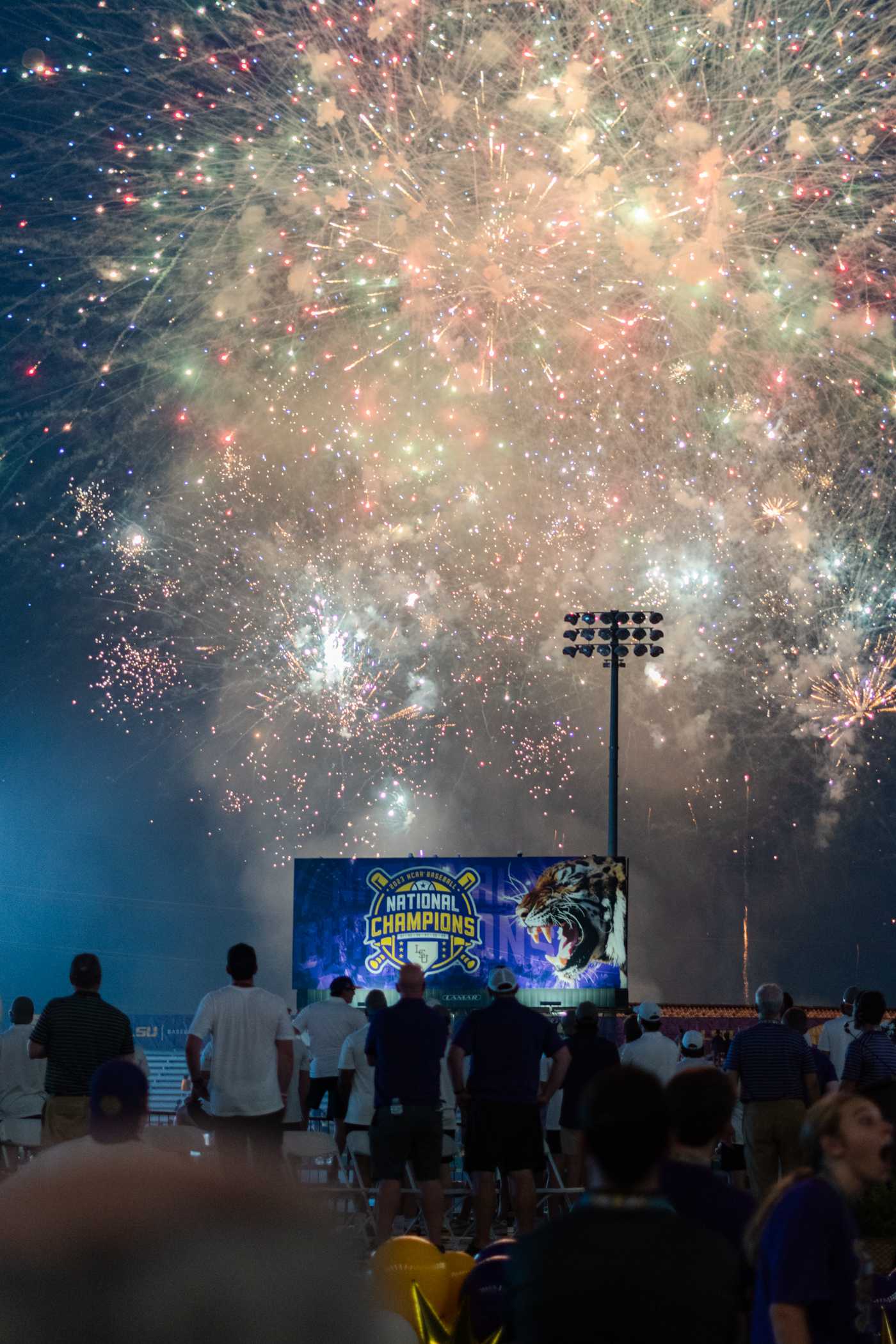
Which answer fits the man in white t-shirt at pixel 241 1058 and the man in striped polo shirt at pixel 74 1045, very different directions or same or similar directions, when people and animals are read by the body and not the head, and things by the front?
same or similar directions

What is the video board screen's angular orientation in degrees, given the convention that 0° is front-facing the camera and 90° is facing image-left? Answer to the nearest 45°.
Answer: approximately 0°

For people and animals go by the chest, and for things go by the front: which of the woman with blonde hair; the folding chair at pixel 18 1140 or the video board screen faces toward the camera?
the video board screen

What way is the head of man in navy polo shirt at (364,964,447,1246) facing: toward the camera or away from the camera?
away from the camera

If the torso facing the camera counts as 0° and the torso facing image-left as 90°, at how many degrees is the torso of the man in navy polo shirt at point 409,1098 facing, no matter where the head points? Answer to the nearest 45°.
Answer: approximately 180°

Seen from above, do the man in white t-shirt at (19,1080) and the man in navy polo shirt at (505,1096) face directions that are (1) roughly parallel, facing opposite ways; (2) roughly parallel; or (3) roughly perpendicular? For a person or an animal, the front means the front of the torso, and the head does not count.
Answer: roughly parallel

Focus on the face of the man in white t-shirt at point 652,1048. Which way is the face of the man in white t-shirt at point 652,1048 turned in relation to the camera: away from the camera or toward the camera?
away from the camera

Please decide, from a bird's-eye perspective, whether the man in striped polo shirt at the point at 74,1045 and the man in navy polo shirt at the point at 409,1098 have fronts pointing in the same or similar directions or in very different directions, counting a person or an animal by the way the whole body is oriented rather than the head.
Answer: same or similar directions

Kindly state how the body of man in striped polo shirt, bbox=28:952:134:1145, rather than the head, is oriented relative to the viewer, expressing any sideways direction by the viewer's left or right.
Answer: facing away from the viewer

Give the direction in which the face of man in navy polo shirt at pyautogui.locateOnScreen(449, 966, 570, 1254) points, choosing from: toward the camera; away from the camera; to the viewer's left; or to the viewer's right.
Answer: away from the camera

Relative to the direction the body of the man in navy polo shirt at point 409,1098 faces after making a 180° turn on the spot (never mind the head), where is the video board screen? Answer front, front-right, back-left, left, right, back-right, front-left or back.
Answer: back

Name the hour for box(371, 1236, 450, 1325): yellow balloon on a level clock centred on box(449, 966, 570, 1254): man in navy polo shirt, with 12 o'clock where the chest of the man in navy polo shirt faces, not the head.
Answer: The yellow balloon is roughly at 6 o'clock from the man in navy polo shirt.

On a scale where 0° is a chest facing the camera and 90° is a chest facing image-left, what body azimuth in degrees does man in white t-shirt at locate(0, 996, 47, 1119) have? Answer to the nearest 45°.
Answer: approximately 180°

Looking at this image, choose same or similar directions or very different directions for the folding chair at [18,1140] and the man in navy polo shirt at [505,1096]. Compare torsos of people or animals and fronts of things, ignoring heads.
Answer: same or similar directions

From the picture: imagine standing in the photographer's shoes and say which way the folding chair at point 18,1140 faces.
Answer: facing away from the viewer

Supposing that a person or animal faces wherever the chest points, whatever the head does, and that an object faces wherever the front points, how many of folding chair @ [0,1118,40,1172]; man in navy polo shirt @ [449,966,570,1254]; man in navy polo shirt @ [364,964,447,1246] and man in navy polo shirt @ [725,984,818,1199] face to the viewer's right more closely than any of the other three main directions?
0

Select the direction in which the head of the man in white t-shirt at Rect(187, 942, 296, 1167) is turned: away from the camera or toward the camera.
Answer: away from the camera

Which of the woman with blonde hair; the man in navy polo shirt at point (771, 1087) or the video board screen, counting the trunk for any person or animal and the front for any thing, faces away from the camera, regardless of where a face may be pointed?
the man in navy polo shirt

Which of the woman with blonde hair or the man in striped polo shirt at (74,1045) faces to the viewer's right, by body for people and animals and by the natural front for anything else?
the woman with blonde hair

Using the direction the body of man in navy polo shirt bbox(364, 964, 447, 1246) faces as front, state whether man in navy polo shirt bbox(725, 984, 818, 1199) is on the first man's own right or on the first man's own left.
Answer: on the first man's own right

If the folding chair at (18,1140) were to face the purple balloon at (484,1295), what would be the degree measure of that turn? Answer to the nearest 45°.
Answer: approximately 180°

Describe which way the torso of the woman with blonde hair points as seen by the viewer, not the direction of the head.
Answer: to the viewer's right
